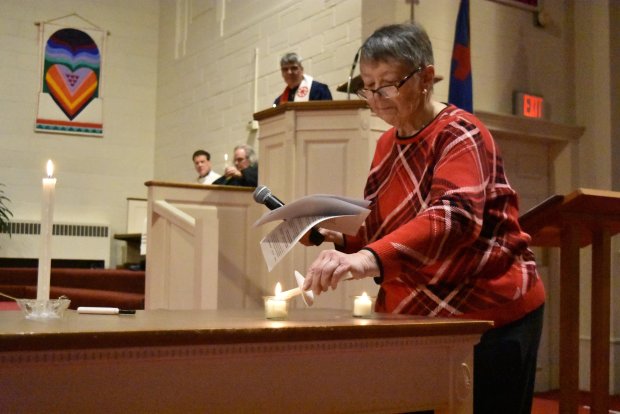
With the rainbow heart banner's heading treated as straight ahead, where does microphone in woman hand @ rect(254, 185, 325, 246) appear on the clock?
The microphone in woman hand is roughly at 12 o'clock from the rainbow heart banner.

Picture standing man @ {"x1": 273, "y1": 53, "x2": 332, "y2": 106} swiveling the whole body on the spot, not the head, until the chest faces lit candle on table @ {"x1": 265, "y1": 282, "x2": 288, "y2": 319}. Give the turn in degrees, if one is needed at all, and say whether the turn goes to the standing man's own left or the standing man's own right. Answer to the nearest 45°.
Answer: approximately 45° to the standing man's own left

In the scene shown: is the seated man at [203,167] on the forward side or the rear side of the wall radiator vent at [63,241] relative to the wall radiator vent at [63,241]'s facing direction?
on the forward side

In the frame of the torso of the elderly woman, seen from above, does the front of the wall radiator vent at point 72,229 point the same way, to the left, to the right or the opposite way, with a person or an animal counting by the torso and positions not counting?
to the left

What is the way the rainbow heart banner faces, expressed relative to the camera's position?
facing the viewer

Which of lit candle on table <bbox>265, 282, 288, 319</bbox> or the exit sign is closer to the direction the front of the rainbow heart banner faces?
the lit candle on table

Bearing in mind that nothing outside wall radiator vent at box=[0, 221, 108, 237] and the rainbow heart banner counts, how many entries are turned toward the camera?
2

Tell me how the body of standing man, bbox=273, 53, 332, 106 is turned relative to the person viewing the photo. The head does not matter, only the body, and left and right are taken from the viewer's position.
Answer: facing the viewer and to the left of the viewer

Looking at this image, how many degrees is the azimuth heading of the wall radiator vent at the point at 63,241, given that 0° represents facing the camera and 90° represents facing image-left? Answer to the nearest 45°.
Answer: approximately 0°

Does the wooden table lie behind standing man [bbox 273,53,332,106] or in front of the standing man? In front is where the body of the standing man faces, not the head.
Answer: in front

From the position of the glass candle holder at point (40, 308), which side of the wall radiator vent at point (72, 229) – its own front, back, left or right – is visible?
front

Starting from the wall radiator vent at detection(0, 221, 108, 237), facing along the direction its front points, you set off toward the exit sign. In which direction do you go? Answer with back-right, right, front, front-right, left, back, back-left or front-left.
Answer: front-left

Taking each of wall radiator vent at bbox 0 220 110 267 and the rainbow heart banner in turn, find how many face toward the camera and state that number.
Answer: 2
